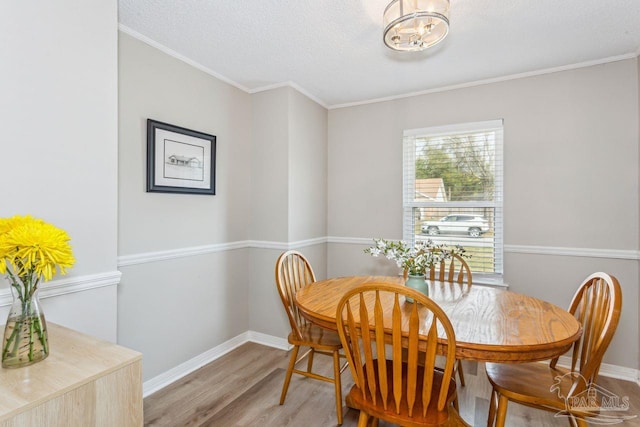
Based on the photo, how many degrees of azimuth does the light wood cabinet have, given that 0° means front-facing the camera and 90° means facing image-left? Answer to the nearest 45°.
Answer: approximately 315°

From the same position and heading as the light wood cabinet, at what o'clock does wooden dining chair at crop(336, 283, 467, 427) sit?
The wooden dining chair is roughly at 11 o'clock from the light wood cabinet.

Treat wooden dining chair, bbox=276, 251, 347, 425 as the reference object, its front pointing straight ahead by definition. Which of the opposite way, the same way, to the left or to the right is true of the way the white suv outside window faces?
the opposite way

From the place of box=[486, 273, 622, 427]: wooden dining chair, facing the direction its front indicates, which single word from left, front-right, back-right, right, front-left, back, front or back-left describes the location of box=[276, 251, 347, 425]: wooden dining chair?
front

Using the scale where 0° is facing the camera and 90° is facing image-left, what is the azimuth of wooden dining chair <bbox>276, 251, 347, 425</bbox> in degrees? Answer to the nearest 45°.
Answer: approximately 315°

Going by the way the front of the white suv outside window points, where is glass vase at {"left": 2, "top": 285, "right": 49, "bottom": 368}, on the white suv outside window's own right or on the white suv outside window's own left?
on the white suv outside window's own left

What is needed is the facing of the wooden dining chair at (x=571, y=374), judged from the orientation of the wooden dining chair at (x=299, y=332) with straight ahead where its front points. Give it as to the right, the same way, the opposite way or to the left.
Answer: the opposite way

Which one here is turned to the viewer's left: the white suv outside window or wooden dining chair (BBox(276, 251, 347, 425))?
the white suv outside window

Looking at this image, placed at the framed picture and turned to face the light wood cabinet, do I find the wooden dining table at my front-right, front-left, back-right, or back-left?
front-left

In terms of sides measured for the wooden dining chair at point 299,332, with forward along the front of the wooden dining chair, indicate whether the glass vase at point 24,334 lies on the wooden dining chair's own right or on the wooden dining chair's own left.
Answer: on the wooden dining chair's own right

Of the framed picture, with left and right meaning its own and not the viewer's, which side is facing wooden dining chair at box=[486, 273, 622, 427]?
front

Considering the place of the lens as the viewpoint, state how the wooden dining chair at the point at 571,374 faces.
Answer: facing to the left of the viewer

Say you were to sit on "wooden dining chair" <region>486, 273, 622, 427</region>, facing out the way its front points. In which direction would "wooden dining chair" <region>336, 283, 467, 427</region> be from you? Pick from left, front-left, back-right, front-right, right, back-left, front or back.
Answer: front-left

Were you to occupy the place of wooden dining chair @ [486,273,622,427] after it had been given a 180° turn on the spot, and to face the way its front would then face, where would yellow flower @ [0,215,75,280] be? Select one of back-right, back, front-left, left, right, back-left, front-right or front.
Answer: back-right

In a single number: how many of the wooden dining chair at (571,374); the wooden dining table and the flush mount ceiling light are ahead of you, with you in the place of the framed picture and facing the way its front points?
3

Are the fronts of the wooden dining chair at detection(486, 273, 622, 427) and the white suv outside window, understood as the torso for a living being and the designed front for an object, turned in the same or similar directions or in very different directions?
same or similar directions

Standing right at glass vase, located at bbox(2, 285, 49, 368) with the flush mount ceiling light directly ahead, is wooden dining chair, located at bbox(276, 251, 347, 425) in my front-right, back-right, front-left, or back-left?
front-left
